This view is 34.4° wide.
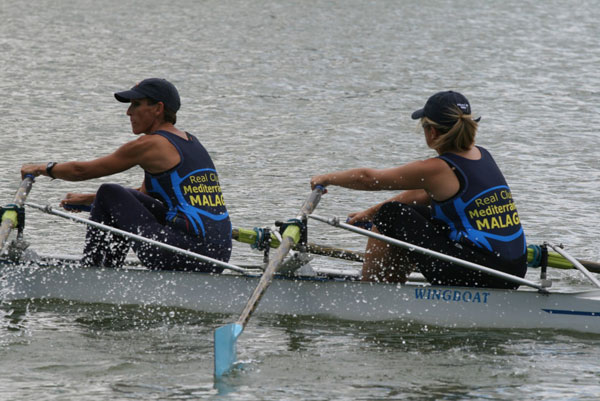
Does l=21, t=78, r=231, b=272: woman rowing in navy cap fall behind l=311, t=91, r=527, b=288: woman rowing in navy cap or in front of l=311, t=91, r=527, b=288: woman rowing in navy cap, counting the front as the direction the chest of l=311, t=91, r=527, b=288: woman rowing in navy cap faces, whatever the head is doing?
in front

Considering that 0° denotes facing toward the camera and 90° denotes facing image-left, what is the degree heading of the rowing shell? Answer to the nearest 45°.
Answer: approximately 270°

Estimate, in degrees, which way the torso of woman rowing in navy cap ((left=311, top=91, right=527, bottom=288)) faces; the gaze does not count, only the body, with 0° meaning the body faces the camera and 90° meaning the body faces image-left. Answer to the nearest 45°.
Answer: approximately 135°

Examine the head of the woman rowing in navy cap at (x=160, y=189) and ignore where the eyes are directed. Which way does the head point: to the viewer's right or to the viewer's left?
to the viewer's left

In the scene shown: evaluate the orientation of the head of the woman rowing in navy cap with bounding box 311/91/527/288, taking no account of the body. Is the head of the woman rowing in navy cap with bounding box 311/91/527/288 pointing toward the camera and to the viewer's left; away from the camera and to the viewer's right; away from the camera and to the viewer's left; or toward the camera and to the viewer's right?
away from the camera and to the viewer's left
